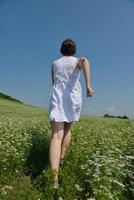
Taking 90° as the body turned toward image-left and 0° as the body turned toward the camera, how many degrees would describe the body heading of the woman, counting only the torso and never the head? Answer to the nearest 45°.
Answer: approximately 180°

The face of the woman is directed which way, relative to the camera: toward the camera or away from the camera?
away from the camera
